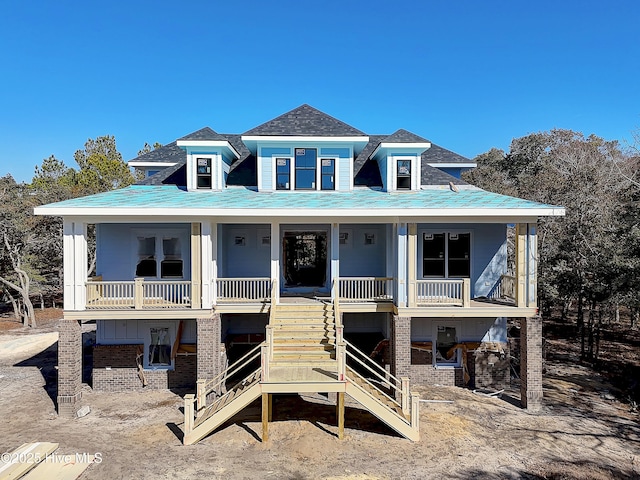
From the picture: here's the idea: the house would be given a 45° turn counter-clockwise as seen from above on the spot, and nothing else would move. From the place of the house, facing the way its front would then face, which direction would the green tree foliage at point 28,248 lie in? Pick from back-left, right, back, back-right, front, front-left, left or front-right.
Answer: back

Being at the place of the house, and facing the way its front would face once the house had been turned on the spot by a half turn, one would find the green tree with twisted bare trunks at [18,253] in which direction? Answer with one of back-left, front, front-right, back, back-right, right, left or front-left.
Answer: front-left

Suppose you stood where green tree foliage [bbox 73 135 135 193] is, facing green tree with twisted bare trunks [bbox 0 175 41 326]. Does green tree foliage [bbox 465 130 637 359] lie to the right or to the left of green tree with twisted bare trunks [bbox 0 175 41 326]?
left

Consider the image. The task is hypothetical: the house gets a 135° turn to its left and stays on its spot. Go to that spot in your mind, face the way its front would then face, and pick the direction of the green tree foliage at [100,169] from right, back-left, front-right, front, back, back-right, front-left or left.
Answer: left

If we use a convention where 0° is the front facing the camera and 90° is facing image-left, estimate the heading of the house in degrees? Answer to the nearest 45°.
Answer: approximately 0°

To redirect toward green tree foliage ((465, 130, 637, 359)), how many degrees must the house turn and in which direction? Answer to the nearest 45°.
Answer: approximately 90° to its left
